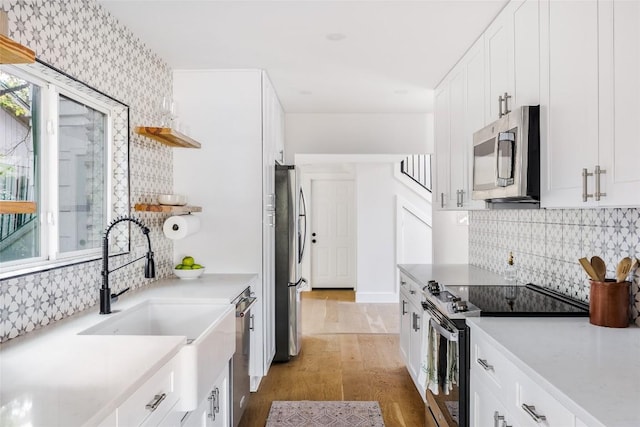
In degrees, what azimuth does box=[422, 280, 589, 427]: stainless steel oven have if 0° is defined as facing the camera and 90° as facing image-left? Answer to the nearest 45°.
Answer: approximately 90°

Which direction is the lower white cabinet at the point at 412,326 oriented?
to the viewer's left

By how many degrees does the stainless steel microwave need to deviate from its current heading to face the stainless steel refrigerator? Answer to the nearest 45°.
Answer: approximately 90° to its right

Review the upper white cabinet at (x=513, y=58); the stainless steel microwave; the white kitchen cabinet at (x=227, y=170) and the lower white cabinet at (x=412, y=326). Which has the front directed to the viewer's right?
the white kitchen cabinet

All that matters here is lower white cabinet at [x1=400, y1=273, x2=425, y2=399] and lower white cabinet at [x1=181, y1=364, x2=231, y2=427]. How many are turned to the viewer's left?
1

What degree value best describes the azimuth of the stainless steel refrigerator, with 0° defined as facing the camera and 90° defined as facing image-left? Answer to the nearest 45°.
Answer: approximately 270°

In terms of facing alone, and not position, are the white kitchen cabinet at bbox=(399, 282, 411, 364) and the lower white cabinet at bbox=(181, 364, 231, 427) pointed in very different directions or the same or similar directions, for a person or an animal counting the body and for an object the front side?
very different directions

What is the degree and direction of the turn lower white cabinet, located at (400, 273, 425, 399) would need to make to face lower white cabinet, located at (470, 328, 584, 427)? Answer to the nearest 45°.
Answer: approximately 90° to its left

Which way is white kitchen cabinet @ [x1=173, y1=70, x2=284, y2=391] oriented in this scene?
to the viewer's right
